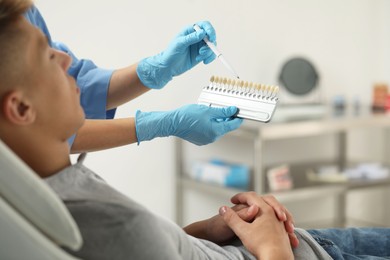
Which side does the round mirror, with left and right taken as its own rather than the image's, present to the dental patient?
front

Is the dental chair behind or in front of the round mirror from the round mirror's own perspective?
in front

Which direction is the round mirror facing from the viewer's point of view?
toward the camera
